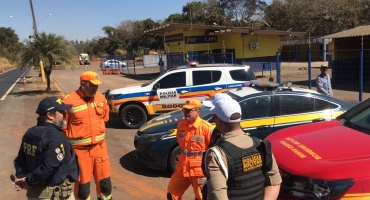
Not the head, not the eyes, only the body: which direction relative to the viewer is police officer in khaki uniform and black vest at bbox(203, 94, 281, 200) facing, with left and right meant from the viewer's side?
facing away from the viewer and to the left of the viewer

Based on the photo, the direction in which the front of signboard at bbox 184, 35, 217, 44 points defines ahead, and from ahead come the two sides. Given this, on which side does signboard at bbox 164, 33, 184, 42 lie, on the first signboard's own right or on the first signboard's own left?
on the first signboard's own right

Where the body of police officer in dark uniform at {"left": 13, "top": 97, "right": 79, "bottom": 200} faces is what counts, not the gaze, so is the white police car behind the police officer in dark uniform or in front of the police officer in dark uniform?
in front

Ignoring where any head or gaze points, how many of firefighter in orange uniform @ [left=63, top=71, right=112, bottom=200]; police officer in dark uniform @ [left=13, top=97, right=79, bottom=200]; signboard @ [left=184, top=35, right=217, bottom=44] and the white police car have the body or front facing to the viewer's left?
1

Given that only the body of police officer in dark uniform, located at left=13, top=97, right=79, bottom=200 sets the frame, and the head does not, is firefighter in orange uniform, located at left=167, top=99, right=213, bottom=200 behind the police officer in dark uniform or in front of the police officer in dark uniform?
in front

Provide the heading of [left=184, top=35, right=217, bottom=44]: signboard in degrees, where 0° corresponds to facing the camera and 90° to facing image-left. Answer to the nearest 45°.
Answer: approximately 0°

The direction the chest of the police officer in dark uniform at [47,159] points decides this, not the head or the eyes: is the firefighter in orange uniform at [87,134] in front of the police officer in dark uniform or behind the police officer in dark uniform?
in front

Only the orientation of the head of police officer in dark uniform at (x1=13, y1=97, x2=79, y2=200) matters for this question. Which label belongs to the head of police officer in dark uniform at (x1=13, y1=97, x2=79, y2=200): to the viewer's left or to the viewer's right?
to the viewer's right

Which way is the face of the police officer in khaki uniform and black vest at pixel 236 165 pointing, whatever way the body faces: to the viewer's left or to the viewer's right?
to the viewer's left

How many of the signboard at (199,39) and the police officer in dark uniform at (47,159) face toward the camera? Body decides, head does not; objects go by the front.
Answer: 1

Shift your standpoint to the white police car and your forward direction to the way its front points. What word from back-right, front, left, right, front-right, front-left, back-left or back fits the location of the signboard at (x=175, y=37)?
right

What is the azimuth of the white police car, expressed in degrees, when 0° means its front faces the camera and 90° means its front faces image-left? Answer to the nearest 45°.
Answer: approximately 90°
